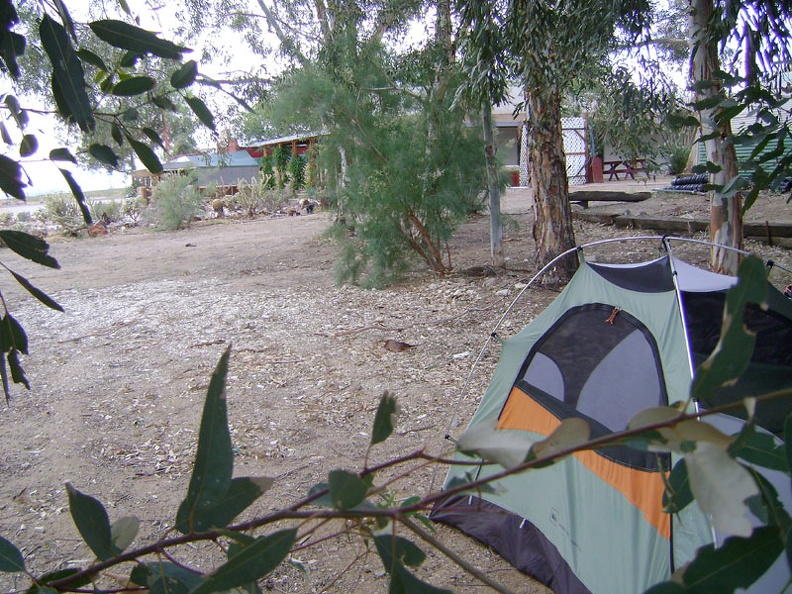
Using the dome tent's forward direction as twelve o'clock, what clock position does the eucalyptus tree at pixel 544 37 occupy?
The eucalyptus tree is roughly at 4 o'clock from the dome tent.

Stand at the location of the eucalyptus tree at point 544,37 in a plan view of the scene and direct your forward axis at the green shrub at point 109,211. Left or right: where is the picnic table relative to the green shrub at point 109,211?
right

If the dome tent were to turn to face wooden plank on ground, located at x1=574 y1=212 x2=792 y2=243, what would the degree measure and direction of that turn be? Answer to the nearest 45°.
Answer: approximately 135° to its right

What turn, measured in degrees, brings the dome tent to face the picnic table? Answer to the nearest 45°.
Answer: approximately 135° to its right

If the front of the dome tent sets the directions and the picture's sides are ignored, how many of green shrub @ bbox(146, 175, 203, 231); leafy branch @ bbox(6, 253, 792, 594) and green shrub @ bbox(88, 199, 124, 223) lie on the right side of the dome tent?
2

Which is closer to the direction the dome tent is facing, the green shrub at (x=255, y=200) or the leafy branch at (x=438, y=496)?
the leafy branch

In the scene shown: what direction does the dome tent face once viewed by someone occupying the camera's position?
facing the viewer and to the left of the viewer

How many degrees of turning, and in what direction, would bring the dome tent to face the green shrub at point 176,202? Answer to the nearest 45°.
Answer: approximately 90° to its right

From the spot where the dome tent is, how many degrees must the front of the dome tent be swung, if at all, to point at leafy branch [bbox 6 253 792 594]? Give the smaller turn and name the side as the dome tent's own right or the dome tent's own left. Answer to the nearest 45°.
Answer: approximately 45° to the dome tent's own left

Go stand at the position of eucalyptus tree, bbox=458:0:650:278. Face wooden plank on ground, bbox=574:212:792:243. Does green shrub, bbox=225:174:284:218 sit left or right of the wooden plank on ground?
left

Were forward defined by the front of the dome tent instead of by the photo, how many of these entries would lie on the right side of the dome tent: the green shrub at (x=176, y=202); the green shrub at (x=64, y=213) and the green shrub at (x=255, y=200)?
3

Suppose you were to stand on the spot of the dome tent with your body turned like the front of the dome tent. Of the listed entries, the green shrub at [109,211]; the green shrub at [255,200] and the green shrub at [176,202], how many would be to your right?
3

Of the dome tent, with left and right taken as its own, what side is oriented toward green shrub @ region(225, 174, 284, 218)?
right

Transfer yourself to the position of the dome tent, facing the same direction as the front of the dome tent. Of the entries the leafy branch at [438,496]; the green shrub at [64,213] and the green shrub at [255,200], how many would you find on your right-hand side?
2

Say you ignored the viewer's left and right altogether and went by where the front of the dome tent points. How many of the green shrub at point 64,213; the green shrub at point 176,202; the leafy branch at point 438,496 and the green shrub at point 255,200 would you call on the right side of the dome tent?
3

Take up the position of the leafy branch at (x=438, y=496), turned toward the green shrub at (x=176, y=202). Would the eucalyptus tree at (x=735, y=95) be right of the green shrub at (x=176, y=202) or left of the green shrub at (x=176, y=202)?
right

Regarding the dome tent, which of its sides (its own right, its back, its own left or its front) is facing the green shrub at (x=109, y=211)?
right
